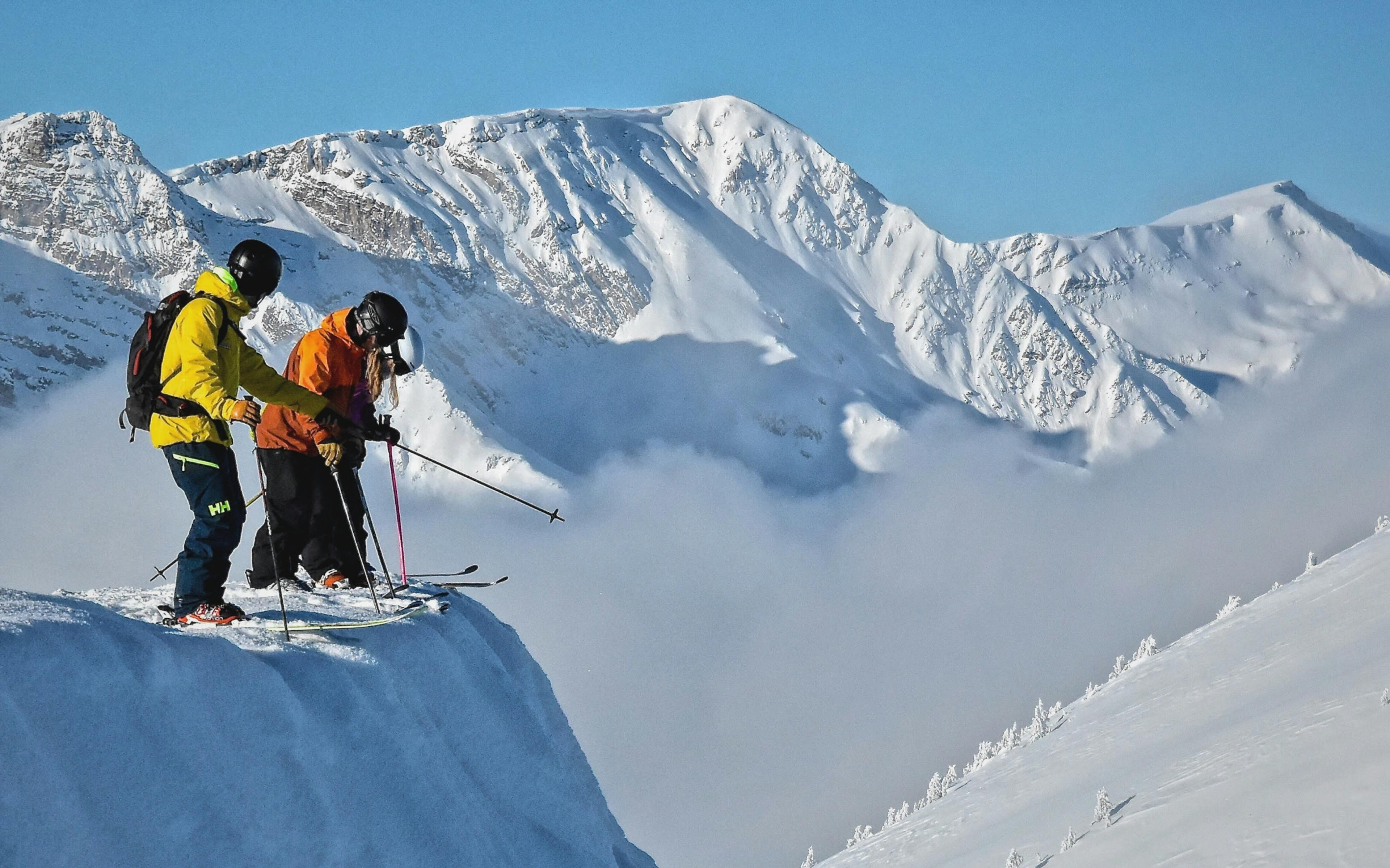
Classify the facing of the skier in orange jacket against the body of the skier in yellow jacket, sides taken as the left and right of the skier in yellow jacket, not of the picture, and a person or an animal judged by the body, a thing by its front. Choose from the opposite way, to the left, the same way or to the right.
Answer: the same way

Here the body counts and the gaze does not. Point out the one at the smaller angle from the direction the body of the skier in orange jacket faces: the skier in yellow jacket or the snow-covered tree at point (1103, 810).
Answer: the snow-covered tree

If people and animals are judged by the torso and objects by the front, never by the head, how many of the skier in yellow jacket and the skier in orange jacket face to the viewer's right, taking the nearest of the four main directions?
2

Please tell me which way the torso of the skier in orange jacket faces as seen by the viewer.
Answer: to the viewer's right

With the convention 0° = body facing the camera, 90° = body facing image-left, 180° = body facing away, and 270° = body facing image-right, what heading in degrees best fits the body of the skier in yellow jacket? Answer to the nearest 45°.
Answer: approximately 270°

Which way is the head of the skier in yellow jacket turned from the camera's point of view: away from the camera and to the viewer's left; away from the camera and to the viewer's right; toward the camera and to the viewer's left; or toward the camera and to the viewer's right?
away from the camera and to the viewer's right
